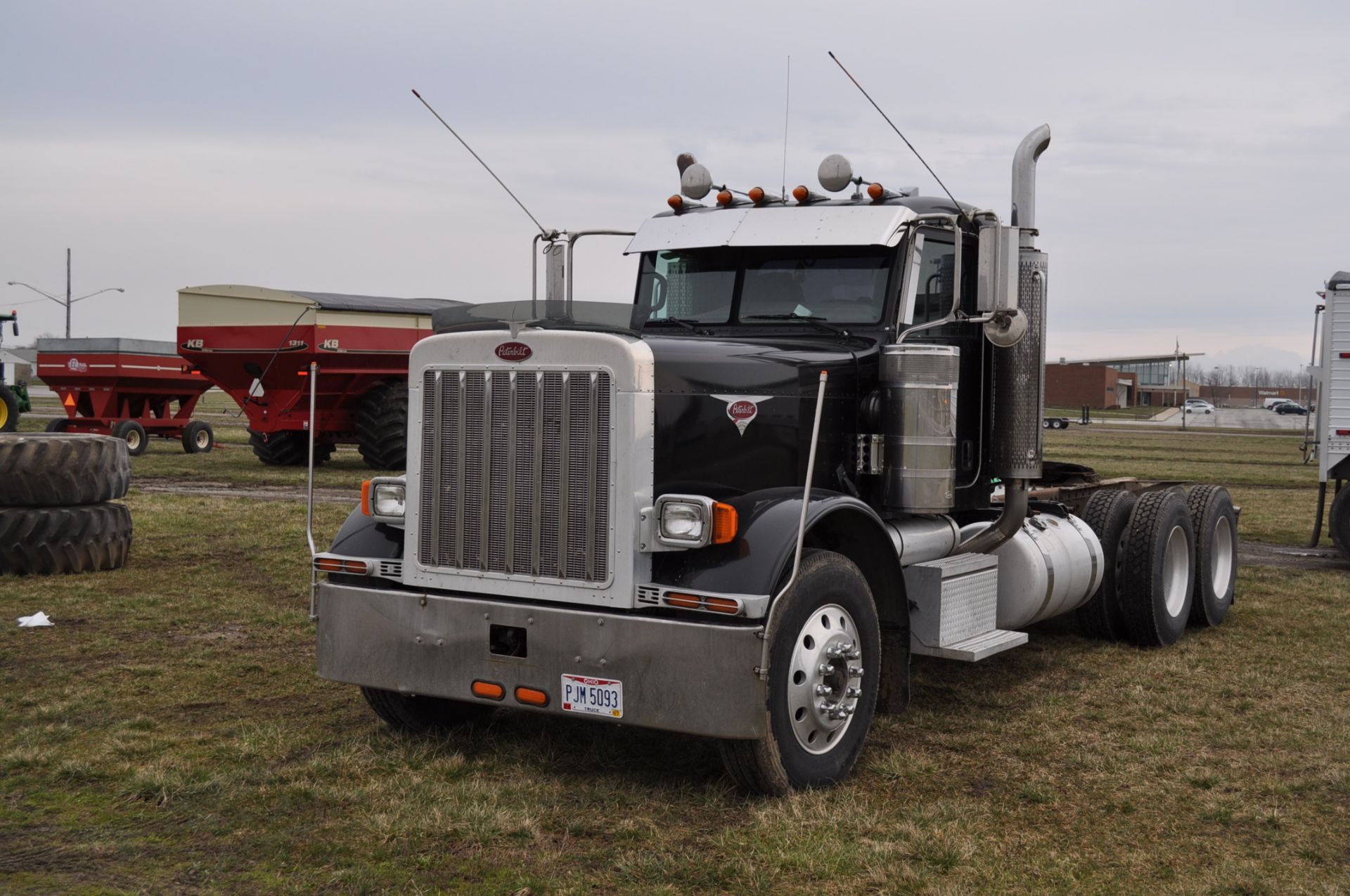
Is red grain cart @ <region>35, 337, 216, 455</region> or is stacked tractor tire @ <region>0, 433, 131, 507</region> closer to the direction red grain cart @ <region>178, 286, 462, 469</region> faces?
the red grain cart

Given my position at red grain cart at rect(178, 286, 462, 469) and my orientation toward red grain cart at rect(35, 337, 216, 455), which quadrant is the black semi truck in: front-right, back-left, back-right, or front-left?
back-left

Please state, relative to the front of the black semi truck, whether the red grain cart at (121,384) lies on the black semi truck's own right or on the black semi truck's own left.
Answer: on the black semi truck's own right

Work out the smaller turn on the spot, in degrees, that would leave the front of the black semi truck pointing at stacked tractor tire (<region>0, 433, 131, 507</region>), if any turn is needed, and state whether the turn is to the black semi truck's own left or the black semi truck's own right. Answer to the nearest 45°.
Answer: approximately 90° to the black semi truck's own right
